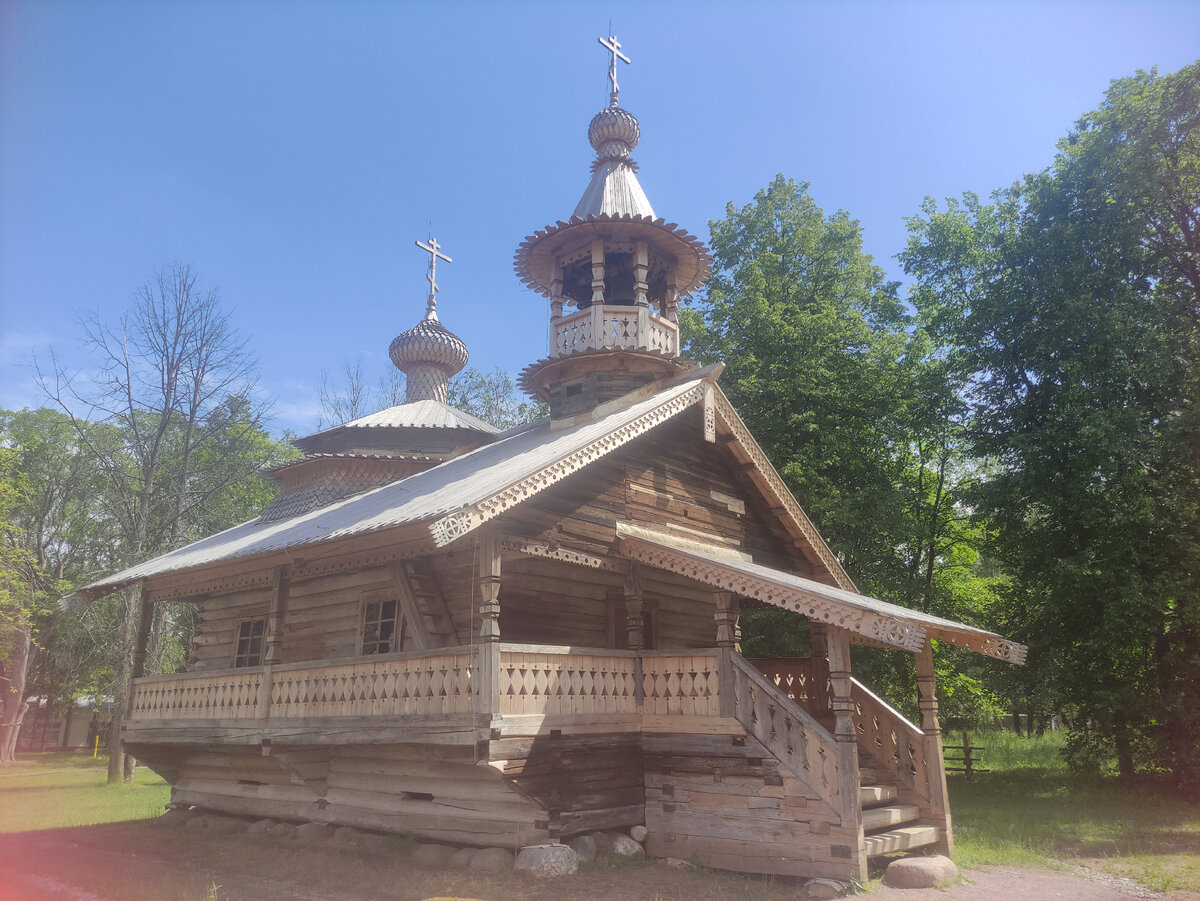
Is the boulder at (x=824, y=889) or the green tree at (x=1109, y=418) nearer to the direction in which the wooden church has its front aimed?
the boulder

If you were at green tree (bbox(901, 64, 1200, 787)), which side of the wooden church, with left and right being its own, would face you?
left

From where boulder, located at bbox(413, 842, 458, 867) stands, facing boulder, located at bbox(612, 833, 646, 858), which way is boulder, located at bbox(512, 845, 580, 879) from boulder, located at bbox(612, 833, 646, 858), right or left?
right

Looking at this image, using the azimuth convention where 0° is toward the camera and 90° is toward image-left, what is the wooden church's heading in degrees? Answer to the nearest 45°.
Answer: approximately 315°

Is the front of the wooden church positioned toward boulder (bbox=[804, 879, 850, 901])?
yes
